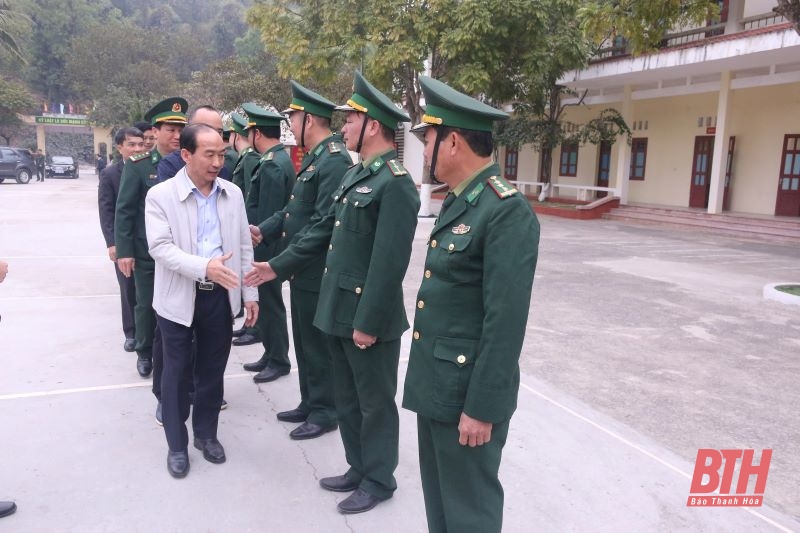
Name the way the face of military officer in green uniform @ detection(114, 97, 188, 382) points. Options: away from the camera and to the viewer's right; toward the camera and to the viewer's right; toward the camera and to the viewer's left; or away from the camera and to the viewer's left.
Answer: toward the camera and to the viewer's right

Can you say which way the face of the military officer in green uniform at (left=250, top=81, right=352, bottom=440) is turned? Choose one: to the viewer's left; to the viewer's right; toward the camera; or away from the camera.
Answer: to the viewer's left

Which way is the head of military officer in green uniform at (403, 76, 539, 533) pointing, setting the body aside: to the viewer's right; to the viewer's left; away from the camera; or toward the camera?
to the viewer's left

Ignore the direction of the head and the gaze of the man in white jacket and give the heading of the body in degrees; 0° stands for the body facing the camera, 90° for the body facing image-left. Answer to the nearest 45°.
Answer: approximately 315°

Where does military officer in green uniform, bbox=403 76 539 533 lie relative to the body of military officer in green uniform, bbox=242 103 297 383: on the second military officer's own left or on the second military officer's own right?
on the second military officer's own left

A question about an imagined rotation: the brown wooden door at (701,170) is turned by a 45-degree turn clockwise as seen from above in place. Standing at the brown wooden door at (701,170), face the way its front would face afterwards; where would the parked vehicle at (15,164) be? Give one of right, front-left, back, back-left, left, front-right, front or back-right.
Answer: front

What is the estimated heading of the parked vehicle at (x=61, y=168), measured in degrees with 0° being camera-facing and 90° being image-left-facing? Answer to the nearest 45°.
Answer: approximately 0°

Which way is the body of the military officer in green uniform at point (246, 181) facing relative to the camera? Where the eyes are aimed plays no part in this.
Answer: to the viewer's left

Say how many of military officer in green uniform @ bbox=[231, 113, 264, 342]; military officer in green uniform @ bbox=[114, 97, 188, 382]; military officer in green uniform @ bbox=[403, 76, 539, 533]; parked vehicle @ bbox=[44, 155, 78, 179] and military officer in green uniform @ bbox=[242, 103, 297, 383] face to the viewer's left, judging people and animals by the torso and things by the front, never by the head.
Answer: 3

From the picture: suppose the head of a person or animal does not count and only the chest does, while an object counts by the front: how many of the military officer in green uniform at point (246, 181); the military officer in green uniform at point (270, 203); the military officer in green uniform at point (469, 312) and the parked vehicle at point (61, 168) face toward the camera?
1

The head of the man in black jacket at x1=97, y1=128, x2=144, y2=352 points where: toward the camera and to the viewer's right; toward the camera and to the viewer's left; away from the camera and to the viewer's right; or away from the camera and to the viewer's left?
toward the camera and to the viewer's right

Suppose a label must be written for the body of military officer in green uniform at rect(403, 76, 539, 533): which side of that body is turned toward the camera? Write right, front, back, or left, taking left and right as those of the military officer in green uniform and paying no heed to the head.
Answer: left

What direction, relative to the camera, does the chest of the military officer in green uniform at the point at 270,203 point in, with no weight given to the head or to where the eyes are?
to the viewer's left

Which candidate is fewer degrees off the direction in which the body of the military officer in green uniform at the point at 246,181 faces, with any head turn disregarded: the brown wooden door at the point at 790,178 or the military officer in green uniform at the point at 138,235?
the military officer in green uniform
